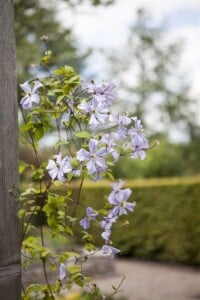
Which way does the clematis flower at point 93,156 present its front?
toward the camera

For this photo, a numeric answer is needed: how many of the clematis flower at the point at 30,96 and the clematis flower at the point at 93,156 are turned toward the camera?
2

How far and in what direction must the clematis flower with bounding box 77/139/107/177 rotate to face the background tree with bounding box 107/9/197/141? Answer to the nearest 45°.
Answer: approximately 180°

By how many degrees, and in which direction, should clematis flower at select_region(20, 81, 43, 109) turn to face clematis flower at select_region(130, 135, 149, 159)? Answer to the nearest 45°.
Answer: approximately 90° to its left

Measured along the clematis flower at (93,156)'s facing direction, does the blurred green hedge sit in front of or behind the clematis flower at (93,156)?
behind

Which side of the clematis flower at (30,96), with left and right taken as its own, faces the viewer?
front
